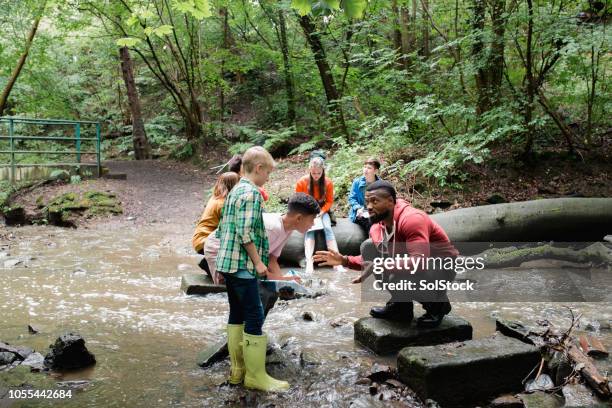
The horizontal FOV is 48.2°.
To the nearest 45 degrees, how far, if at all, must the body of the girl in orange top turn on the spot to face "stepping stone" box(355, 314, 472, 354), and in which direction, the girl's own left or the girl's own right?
0° — they already face it

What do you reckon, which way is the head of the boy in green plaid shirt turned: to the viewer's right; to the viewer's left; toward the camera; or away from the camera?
to the viewer's right

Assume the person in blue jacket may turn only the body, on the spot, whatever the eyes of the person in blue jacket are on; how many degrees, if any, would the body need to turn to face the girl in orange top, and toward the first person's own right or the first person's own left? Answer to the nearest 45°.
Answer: approximately 45° to the first person's own right

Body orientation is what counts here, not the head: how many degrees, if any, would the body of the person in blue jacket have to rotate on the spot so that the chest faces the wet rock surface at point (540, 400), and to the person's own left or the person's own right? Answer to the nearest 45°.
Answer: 0° — they already face it

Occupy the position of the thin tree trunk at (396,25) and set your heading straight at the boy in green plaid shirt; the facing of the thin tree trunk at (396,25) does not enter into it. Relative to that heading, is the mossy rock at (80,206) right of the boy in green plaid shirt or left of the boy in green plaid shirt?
right

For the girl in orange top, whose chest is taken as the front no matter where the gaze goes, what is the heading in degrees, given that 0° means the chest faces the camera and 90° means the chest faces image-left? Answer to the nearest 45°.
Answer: approximately 0°
